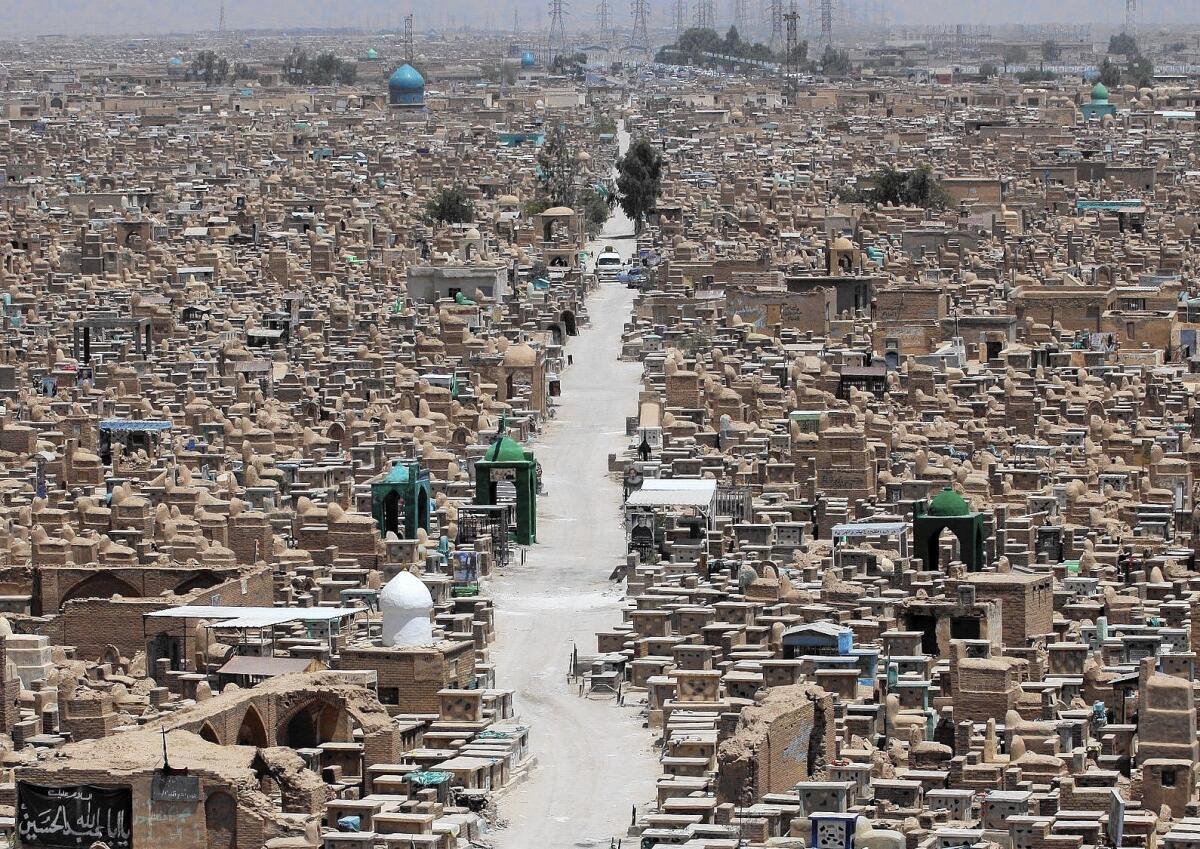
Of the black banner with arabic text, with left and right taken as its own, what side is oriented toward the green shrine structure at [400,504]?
back

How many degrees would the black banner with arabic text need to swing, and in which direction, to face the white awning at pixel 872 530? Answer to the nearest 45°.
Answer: approximately 135° to its left

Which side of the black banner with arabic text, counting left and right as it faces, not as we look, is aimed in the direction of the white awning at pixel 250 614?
back

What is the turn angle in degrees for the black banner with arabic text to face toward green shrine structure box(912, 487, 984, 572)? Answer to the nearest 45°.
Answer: approximately 135° to its left

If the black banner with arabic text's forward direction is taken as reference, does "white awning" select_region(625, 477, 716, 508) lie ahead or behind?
behind

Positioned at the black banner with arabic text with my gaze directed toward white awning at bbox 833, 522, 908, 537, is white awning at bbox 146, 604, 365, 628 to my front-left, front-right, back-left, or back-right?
front-left

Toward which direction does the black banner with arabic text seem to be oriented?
toward the camera
